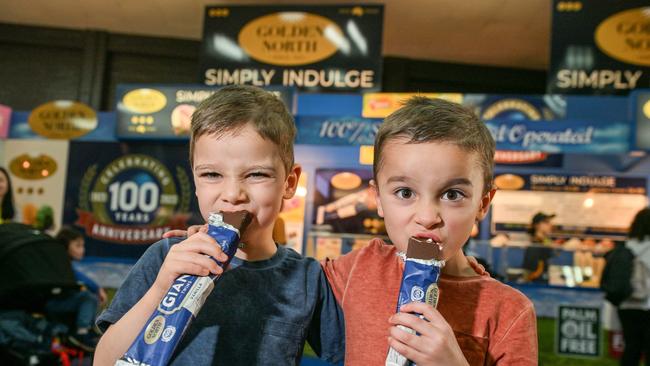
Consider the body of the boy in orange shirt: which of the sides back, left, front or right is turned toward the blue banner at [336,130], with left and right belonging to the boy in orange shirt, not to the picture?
back

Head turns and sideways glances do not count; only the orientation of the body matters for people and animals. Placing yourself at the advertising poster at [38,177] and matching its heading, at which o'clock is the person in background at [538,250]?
The person in background is roughly at 10 o'clock from the advertising poster.

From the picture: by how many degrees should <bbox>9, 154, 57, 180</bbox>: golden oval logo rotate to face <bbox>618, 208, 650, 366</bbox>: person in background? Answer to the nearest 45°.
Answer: approximately 45° to its left

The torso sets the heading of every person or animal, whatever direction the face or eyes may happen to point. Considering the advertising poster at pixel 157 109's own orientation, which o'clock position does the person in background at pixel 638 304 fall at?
The person in background is roughly at 10 o'clock from the advertising poster.

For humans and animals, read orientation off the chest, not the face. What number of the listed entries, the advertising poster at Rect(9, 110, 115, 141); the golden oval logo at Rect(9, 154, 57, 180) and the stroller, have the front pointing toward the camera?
2

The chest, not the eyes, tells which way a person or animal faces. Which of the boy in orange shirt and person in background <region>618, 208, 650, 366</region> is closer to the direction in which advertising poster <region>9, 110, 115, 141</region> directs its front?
the boy in orange shirt
